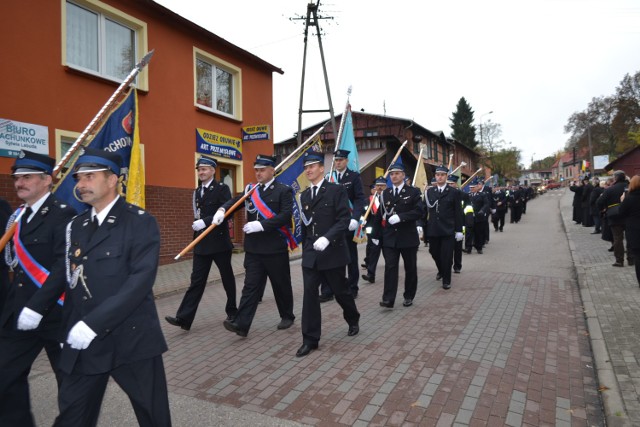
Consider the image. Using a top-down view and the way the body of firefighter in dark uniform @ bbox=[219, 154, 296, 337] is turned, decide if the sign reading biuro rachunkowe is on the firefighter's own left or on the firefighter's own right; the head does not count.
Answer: on the firefighter's own right

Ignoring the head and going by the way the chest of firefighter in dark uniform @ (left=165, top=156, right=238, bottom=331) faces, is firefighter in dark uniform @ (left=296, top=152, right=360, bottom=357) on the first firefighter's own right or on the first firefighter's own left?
on the first firefighter's own left

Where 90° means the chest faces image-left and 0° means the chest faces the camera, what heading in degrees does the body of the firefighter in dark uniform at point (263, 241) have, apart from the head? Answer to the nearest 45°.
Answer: approximately 45°

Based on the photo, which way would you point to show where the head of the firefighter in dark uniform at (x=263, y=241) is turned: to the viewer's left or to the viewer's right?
to the viewer's left

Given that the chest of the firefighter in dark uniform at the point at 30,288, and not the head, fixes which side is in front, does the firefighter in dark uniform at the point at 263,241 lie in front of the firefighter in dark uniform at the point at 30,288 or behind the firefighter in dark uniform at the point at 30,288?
behind

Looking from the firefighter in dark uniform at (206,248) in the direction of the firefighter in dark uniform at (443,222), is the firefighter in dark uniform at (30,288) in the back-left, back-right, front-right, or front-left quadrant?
back-right

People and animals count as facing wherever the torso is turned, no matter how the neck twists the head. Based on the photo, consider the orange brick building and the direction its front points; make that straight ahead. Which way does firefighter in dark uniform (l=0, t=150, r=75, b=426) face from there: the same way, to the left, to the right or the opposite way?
to the right

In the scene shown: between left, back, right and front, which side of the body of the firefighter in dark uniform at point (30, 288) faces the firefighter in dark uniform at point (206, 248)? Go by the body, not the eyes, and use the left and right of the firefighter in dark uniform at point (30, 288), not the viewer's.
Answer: back

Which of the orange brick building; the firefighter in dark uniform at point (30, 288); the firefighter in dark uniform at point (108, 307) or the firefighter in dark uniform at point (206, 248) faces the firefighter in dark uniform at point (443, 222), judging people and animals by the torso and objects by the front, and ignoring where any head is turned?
the orange brick building
